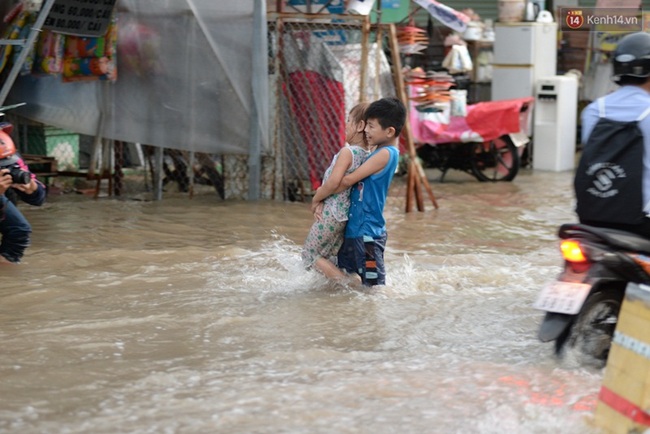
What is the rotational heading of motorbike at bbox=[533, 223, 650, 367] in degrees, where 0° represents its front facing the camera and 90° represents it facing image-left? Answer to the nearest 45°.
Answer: approximately 225°

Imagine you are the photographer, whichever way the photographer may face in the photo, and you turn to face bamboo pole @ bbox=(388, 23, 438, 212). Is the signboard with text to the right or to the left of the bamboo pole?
left

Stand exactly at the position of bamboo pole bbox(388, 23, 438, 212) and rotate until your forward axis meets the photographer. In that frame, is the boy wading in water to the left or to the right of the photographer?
left

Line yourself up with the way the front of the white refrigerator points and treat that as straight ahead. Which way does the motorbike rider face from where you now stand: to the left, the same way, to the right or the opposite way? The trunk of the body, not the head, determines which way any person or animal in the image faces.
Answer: the opposite way

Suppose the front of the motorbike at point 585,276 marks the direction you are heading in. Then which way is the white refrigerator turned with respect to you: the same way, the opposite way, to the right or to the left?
the opposite way

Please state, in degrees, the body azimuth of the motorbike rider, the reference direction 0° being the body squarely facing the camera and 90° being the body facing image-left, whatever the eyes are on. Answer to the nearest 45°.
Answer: approximately 225°

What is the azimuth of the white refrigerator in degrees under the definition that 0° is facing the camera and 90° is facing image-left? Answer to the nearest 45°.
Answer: approximately 45°

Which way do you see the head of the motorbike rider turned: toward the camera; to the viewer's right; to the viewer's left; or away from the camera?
away from the camera

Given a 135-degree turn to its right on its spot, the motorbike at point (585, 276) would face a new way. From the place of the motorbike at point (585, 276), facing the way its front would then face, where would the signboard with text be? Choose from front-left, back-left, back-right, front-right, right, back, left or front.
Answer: back-right
